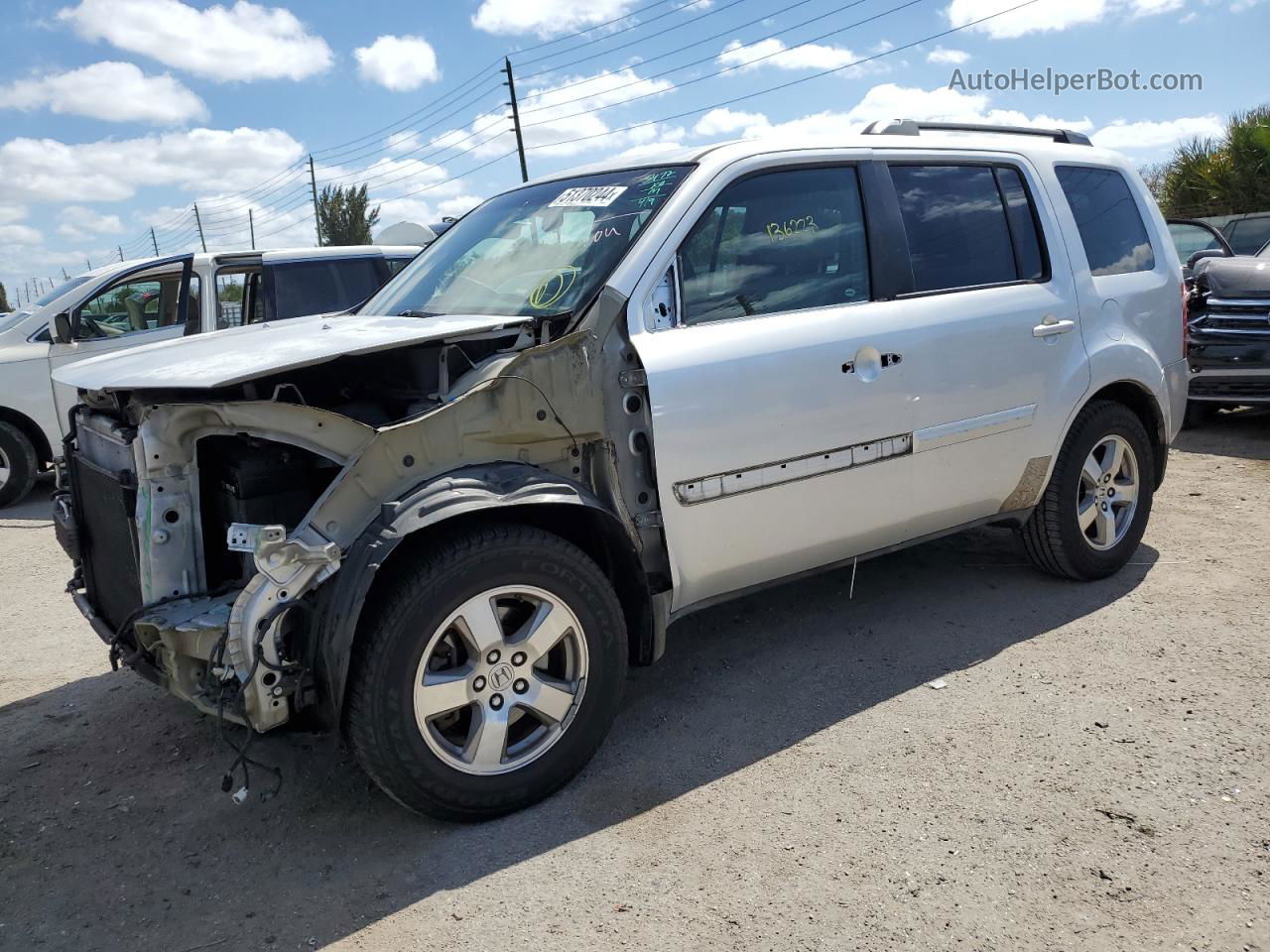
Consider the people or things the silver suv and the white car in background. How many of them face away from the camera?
0

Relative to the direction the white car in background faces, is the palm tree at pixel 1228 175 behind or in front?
behind

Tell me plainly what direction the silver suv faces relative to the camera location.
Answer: facing the viewer and to the left of the viewer

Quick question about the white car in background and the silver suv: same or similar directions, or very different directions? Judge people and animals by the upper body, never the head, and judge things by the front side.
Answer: same or similar directions

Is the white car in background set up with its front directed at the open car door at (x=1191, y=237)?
no

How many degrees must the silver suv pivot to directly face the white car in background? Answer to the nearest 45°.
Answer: approximately 90° to its right

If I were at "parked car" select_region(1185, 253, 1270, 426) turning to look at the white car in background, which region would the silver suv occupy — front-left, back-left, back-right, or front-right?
front-left

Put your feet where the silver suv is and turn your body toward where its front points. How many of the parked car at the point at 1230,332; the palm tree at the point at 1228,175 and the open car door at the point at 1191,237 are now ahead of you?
0

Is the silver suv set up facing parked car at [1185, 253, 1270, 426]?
no

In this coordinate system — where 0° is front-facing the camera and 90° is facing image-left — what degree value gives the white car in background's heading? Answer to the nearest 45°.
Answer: approximately 90°

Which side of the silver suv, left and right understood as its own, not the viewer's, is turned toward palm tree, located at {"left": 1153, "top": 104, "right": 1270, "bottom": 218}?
back

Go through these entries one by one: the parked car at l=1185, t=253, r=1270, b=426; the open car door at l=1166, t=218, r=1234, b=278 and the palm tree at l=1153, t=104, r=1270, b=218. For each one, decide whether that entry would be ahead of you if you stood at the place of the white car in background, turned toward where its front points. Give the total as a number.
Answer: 0
